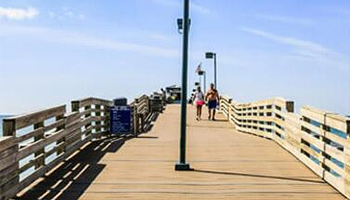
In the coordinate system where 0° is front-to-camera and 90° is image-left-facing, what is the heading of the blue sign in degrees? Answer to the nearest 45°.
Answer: approximately 0°

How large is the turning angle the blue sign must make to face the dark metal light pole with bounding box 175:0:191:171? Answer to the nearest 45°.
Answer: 0° — it already faces it
